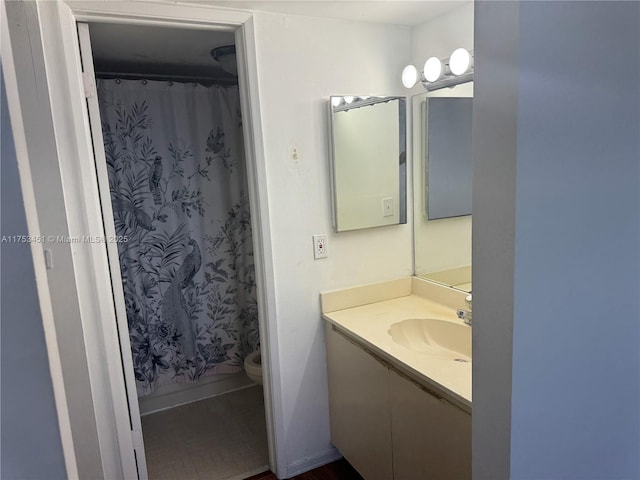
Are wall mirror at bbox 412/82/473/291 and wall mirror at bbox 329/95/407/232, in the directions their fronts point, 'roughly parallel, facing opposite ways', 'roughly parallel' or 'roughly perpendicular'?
roughly perpendicular

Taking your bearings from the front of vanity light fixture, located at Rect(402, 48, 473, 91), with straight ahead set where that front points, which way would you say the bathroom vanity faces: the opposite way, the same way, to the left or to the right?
the same way

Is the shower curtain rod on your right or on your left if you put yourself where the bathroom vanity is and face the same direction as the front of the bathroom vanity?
on your right

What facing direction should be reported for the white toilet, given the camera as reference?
facing the viewer and to the left of the viewer

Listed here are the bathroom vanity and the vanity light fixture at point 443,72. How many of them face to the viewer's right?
0

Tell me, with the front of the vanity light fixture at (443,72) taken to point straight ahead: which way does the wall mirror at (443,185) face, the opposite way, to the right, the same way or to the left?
the same way

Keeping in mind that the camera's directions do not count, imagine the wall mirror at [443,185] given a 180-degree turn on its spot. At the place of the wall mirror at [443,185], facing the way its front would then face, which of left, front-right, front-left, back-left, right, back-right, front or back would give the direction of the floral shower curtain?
back-left

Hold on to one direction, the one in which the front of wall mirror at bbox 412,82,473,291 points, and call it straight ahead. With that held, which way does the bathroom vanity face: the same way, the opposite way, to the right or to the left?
the same way
